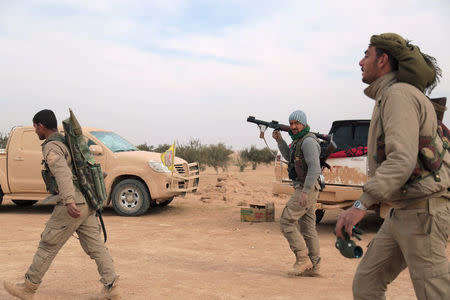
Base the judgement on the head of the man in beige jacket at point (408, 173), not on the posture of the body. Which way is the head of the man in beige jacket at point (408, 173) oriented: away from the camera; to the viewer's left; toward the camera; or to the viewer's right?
to the viewer's left

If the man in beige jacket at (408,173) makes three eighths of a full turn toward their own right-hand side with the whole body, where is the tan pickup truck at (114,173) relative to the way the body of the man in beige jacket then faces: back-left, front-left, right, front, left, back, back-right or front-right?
left

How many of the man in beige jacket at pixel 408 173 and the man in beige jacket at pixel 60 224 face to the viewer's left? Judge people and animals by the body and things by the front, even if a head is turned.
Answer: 2

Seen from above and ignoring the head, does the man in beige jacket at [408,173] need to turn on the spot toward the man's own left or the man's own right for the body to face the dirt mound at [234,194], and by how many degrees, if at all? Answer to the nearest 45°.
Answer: approximately 45° to the man's own right

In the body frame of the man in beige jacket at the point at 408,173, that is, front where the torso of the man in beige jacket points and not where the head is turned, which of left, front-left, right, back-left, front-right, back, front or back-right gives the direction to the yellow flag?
front-right

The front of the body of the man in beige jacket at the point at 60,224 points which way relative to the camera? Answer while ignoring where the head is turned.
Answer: to the viewer's left

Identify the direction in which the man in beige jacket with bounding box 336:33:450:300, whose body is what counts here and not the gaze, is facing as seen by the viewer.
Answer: to the viewer's left

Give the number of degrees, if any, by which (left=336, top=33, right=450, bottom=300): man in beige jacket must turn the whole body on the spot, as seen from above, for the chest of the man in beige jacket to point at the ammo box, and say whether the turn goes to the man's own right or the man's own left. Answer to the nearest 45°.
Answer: approximately 90° to the man's own right
